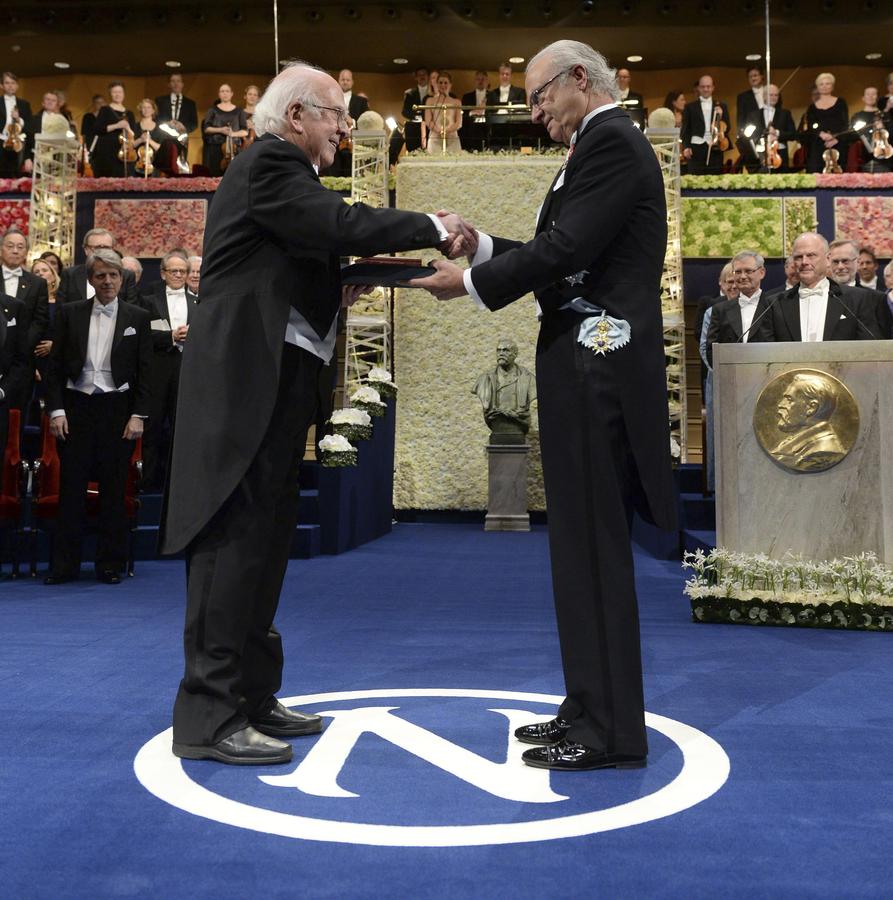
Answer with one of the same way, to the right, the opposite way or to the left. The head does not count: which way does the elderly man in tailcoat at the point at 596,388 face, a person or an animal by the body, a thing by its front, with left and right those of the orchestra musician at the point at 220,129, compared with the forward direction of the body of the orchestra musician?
to the right

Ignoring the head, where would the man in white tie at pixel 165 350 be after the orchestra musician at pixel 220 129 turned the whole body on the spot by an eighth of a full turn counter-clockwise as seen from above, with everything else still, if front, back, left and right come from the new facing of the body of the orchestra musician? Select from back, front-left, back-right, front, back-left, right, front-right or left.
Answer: front-right

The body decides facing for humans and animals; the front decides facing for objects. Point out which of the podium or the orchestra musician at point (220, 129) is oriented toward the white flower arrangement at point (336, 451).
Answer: the orchestra musician

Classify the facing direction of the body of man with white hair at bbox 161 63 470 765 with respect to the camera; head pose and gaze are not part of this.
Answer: to the viewer's right

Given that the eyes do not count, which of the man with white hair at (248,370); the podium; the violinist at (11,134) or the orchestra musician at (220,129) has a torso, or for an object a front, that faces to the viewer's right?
the man with white hair

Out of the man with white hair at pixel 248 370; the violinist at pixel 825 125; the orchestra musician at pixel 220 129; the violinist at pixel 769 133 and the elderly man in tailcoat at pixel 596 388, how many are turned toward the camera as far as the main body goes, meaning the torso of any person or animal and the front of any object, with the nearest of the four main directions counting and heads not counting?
3

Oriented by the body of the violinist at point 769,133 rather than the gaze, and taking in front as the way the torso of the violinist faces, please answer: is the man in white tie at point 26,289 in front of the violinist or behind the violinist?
in front

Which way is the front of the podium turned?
toward the camera

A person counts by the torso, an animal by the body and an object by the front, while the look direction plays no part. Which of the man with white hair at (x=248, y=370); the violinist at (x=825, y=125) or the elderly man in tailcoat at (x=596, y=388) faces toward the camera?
the violinist

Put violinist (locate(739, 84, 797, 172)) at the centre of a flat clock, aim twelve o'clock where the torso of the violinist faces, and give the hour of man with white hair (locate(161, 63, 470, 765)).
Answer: The man with white hair is roughly at 12 o'clock from the violinist.

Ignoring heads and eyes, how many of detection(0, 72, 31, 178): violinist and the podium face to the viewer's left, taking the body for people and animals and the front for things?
0

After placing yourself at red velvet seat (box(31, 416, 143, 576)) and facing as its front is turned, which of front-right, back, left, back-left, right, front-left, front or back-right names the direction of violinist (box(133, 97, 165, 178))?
back

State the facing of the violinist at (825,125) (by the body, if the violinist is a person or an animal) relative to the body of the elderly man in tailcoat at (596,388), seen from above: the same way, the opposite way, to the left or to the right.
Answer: to the left

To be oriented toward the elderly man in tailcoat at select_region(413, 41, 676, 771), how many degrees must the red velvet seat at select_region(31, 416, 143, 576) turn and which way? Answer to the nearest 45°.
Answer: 0° — it already faces them

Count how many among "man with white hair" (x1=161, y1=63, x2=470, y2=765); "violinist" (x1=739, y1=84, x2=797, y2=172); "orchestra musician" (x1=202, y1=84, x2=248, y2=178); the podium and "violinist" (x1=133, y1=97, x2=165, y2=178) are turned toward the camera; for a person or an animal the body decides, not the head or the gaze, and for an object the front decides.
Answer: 4
